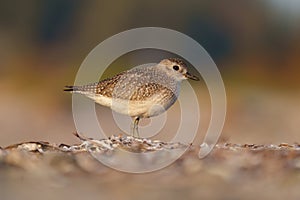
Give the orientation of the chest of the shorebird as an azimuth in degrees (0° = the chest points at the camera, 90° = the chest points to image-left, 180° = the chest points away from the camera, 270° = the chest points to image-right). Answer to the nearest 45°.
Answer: approximately 270°
